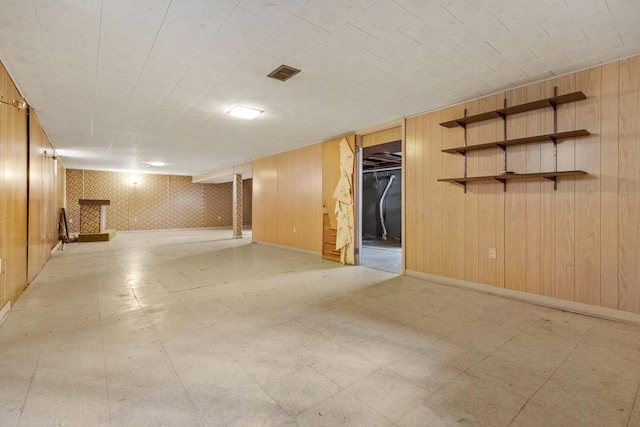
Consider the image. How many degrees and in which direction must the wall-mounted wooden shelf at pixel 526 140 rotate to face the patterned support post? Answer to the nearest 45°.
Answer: approximately 45° to its right

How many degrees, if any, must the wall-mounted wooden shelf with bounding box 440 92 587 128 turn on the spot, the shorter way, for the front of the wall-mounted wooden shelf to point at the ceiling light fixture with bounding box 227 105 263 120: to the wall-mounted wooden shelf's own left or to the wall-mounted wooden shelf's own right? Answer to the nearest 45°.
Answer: approximately 45° to the wall-mounted wooden shelf's own right

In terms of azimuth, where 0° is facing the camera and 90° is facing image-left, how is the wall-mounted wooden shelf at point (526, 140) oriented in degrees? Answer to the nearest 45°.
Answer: approximately 45°

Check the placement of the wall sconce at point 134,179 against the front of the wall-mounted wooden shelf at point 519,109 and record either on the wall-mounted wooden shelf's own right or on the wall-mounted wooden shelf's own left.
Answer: on the wall-mounted wooden shelf's own right

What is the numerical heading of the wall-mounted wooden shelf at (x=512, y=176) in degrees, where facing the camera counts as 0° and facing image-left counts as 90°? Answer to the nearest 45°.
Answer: approximately 45°

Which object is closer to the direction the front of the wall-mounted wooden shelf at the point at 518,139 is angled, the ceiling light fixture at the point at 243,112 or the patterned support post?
the ceiling light fixture

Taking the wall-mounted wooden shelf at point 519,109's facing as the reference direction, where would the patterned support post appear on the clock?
The patterned support post is roughly at 2 o'clock from the wall-mounted wooden shelf.

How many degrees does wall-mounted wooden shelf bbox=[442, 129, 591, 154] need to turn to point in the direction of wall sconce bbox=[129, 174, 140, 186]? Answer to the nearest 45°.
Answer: approximately 45° to its right
